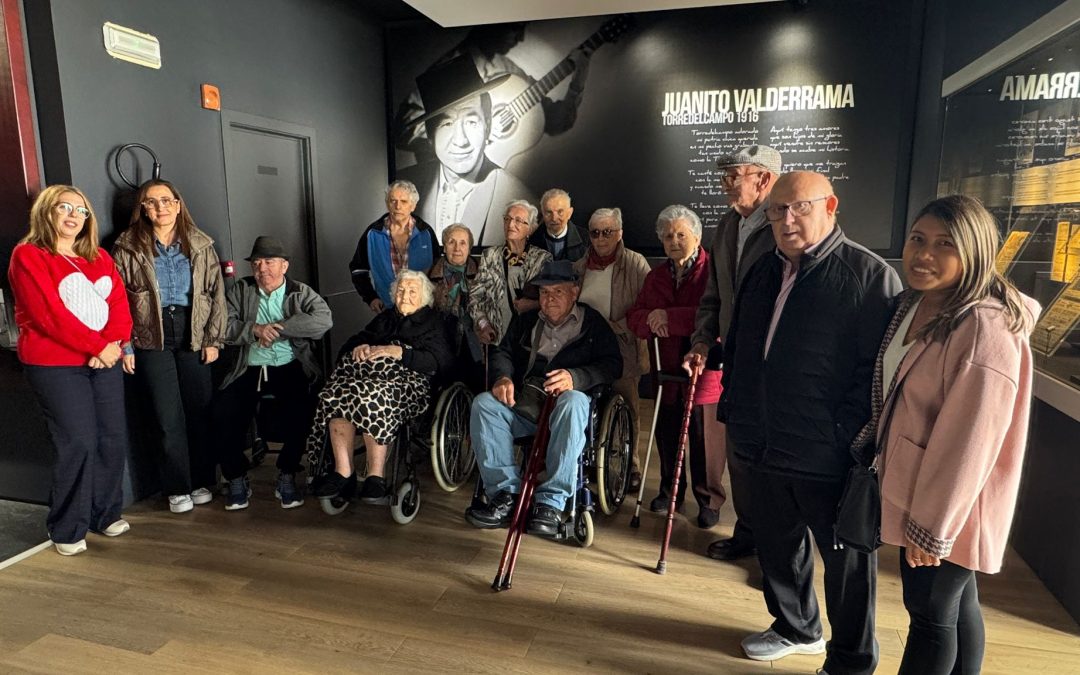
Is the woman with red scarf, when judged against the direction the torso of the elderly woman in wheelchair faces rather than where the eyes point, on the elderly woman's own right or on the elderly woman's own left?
on the elderly woman's own left

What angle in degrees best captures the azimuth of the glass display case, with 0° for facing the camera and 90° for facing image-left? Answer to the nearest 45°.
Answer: approximately 45°

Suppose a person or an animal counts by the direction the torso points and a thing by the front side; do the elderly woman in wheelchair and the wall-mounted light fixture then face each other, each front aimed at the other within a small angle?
no

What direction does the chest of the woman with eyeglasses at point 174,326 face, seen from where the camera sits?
toward the camera

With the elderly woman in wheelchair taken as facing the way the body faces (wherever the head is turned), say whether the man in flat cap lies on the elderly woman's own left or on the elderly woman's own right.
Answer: on the elderly woman's own left

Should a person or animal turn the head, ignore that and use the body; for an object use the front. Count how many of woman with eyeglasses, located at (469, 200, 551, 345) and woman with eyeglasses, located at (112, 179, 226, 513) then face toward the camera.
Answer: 2

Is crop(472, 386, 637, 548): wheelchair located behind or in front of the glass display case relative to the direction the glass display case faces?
in front

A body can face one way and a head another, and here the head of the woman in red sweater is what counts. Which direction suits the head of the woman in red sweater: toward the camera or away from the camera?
toward the camera

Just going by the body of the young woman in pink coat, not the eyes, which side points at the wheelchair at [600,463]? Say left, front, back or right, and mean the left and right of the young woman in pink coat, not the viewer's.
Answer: right

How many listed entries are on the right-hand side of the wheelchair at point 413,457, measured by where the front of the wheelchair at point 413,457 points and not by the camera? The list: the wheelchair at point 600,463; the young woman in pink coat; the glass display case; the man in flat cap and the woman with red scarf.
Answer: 0

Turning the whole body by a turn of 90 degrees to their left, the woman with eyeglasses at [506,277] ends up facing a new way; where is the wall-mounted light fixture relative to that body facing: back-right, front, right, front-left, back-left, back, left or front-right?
back

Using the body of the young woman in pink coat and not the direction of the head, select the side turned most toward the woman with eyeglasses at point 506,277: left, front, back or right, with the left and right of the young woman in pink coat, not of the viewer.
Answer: right

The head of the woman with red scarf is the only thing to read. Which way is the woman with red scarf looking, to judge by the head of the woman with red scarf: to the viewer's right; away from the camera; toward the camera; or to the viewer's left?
toward the camera

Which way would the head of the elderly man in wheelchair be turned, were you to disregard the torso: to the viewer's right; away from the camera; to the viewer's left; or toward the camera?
toward the camera

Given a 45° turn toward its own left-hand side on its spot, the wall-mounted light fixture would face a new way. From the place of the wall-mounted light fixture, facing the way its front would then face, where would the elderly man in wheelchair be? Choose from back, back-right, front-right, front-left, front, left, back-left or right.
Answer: front-right

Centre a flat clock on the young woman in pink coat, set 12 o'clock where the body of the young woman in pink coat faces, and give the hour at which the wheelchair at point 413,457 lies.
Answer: The wheelchair is roughly at 2 o'clock from the young woman in pink coat.

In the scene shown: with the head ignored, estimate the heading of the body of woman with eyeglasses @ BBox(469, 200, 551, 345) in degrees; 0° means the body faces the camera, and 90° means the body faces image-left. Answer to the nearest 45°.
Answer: approximately 0°
